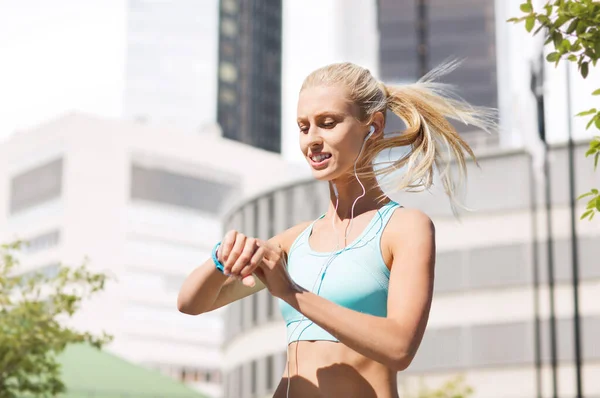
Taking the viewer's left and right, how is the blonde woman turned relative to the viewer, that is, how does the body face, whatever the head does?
facing the viewer and to the left of the viewer

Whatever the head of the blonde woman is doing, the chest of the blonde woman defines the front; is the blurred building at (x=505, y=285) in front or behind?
behind

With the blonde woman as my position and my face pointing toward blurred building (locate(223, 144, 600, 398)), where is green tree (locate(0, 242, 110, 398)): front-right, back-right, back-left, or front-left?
front-left

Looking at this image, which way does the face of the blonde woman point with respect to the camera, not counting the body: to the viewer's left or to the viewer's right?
to the viewer's left

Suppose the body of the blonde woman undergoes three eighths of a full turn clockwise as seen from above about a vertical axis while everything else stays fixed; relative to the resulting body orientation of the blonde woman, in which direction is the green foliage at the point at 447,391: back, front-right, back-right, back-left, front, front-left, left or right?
front
